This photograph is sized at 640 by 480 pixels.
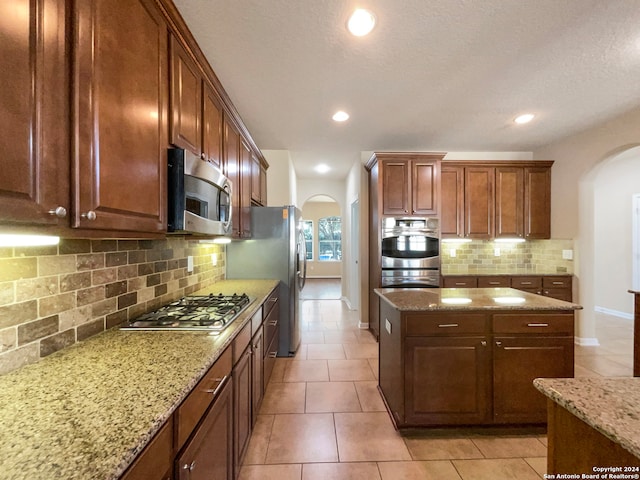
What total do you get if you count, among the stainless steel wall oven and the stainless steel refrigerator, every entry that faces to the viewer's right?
1

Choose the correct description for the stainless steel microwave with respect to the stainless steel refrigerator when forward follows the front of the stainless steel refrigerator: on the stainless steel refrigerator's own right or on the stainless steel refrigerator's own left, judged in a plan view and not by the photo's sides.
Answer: on the stainless steel refrigerator's own right

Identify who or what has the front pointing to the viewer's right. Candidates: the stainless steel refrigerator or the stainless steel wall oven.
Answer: the stainless steel refrigerator

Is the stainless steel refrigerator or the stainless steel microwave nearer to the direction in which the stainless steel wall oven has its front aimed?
the stainless steel microwave

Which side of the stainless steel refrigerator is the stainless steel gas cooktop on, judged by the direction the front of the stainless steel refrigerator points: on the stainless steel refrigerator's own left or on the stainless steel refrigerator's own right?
on the stainless steel refrigerator's own right

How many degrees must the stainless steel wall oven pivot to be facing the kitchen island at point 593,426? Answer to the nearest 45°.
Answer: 0° — it already faces it

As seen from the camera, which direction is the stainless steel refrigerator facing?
to the viewer's right

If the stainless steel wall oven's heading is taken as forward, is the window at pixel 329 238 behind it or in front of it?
behind
